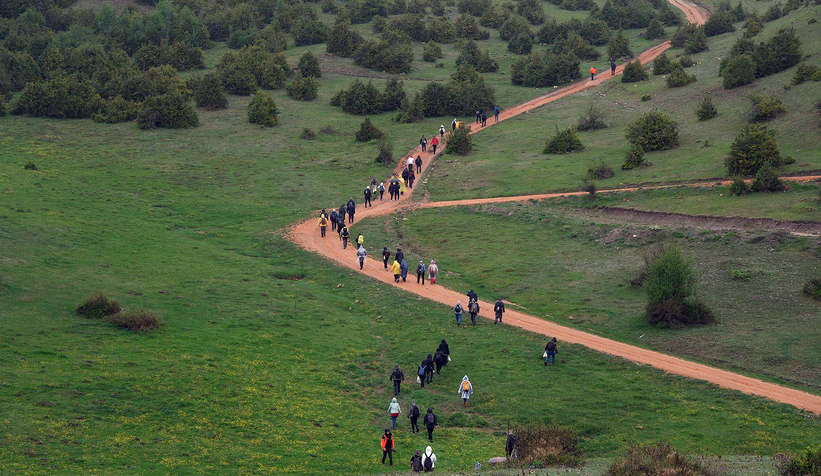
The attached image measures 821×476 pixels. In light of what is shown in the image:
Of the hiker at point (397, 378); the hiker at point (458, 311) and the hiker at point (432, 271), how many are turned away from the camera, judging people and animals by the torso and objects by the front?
3

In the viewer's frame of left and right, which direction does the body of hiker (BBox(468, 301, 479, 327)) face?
facing away from the viewer

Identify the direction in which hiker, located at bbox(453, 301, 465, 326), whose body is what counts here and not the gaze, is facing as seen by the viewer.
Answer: away from the camera

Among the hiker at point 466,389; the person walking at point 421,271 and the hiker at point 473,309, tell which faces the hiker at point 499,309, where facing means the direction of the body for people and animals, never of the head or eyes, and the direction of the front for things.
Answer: the hiker at point 466,389

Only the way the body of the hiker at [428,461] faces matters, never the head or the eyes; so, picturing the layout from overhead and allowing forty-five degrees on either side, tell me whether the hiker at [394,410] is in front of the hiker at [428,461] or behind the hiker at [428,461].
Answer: in front

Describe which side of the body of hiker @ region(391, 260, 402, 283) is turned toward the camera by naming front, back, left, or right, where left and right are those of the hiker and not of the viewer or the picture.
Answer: back

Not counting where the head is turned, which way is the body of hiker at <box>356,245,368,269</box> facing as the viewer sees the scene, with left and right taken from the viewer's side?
facing away from the viewer

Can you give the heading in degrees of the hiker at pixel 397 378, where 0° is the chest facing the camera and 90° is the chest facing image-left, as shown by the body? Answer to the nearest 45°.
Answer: approximately 180°

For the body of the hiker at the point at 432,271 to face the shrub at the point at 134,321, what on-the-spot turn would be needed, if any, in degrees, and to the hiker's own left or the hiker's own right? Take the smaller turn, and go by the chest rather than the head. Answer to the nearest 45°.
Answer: approximately 135° to the hiker's own left

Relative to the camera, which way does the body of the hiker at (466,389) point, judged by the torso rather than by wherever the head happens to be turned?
away from the camera

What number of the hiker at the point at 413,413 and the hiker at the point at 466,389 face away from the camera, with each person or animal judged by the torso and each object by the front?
2

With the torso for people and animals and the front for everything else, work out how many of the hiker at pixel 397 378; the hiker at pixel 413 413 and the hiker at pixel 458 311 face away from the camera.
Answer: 3

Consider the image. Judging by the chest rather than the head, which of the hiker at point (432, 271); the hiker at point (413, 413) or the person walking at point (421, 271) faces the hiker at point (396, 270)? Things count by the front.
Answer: the hiker at point (413, 413)

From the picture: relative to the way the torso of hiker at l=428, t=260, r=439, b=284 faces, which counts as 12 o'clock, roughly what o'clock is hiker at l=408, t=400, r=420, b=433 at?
hiker at l=408, t=400, r=420, b=433 is roughly at 6 o'clock from hiker at l=428, t=260, r=439, b=284.

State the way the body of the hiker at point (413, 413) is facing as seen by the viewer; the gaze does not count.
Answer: away from the camera

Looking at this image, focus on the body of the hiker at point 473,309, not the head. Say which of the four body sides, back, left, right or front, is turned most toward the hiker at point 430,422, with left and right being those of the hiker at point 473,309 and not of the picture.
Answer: back

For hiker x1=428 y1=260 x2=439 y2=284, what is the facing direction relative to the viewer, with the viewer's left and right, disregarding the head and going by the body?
facing away from the viewer

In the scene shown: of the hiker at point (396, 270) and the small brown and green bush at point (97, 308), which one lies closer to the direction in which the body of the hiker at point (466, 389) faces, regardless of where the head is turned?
the hiker
